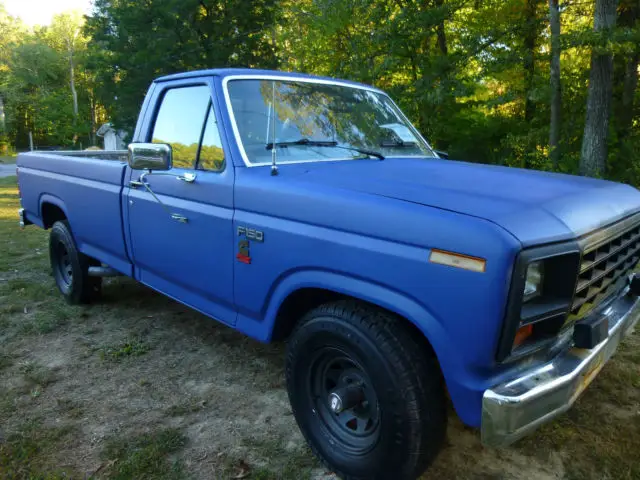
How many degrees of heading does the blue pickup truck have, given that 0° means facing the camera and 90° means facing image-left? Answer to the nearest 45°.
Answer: approximately 315°

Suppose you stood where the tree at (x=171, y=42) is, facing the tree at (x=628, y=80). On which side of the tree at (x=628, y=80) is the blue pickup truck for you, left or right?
right

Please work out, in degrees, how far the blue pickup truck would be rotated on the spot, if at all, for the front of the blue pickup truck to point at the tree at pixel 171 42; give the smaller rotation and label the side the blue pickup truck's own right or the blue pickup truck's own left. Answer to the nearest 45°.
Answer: approximately 135° to the blue pickup truck's own left

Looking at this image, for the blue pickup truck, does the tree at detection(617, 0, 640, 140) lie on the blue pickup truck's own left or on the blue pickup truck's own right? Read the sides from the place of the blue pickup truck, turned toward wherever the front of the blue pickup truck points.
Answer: on the blue pickup truck's own left

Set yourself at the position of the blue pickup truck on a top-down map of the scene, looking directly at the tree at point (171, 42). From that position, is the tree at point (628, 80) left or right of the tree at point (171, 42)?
right
